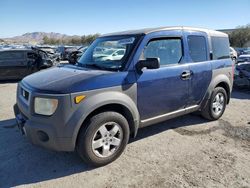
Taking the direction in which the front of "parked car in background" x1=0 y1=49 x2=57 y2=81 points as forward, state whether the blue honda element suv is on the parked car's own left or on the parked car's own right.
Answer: on the parked car's own right

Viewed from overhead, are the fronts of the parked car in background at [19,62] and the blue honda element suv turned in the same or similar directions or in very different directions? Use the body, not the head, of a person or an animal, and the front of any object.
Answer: very different directions

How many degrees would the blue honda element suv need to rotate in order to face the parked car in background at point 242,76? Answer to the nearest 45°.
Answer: approximately 180°

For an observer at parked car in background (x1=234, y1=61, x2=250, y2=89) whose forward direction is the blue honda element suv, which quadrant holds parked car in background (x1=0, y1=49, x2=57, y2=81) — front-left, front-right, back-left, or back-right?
front-right

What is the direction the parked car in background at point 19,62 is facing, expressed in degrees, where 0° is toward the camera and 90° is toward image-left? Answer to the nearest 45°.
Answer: approximately 270°

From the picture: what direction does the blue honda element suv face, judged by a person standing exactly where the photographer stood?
facing the viewer and to the left of the viewer

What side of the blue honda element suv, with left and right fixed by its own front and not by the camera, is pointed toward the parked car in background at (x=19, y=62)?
right
